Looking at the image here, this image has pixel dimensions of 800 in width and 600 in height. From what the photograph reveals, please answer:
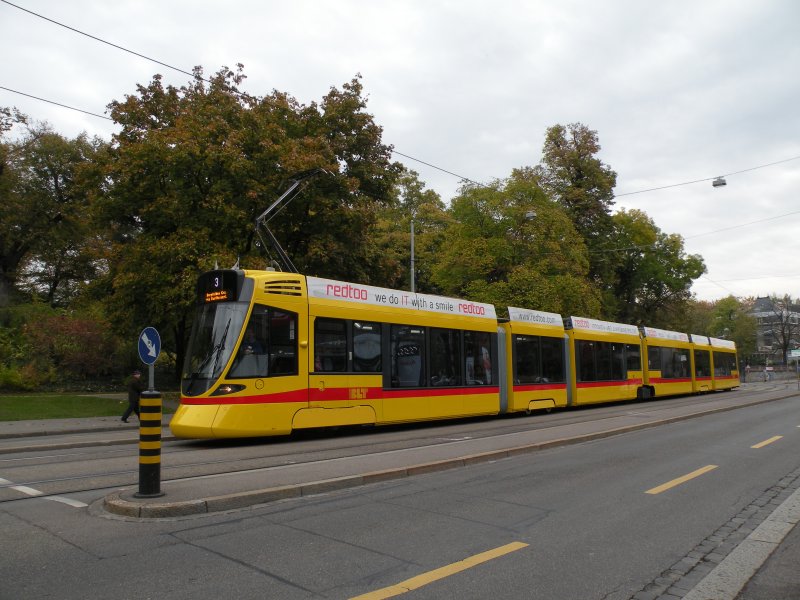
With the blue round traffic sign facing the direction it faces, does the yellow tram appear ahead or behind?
behind

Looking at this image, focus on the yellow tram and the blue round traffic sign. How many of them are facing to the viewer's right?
0

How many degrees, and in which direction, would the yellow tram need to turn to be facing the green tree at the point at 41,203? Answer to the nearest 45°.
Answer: approximately 90° to its right

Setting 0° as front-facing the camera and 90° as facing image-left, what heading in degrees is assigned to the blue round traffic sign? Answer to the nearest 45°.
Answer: approximately 45°

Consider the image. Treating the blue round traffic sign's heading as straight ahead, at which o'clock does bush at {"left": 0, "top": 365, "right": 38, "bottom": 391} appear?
The bush is roughly at 4 o'clock from the blue round traffic sign.

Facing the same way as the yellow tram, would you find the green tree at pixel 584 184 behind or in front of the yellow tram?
behind

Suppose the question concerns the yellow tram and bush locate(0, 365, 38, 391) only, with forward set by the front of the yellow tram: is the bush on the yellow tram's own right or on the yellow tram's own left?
on the yellow tram's own right

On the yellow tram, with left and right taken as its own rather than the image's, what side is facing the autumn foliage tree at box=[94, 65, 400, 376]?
right

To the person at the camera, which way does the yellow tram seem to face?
facing the viewer and to the left of the viewer
